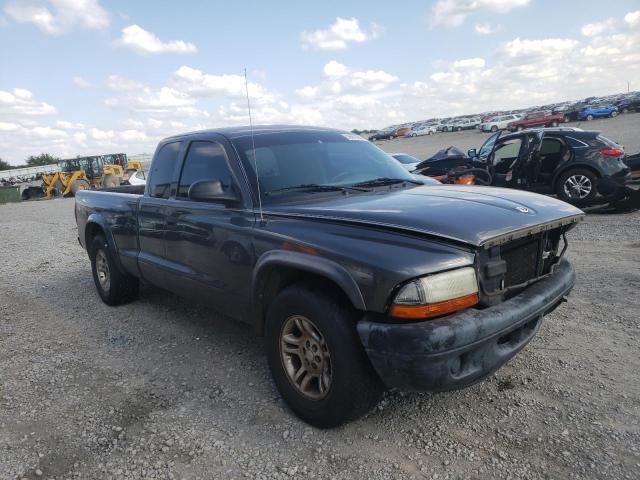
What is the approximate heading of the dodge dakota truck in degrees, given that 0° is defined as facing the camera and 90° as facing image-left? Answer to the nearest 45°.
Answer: approximately 315°

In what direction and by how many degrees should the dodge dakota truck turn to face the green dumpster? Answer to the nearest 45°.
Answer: approximately 180°

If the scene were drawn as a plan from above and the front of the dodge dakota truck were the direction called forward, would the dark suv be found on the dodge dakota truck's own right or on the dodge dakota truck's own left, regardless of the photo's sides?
on the dodge dakota truck's own left

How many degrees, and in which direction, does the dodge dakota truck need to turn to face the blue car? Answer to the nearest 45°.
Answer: approximately 90° to its left

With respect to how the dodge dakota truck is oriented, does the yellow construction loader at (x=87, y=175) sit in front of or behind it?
behind

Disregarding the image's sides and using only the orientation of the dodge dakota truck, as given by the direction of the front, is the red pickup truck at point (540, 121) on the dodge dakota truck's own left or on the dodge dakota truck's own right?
on the dodge dakota truck's own left
